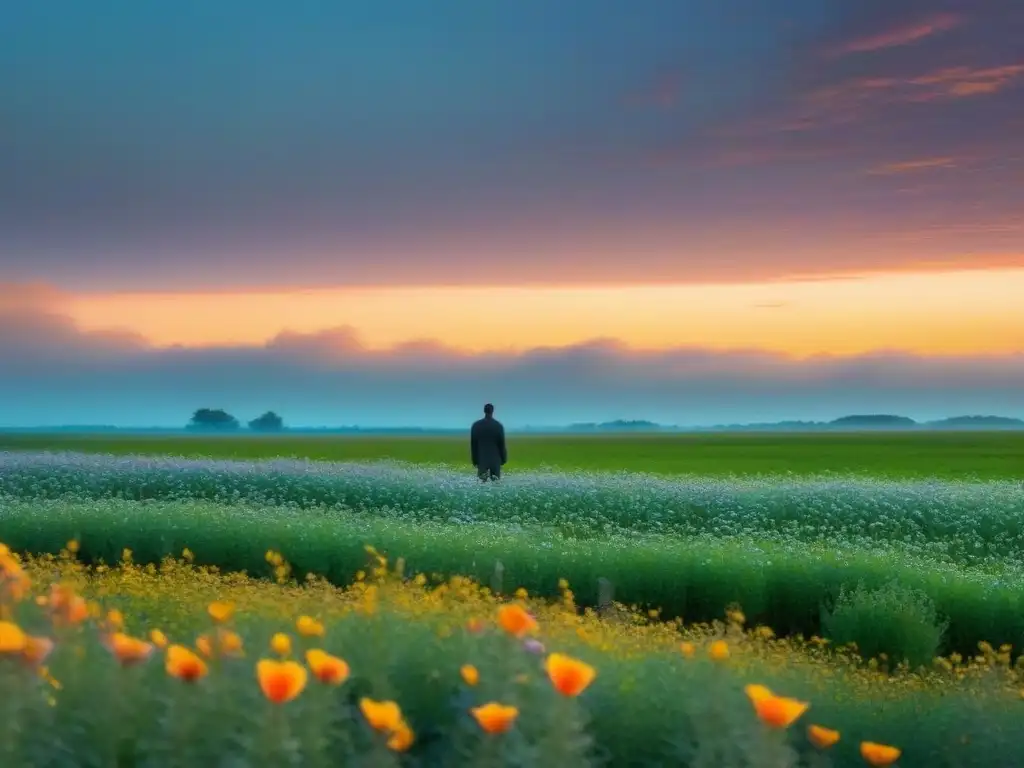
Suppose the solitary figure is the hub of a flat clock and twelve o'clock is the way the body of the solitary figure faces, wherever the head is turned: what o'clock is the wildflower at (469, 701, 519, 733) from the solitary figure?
The wildflower is roughly at 6 o'clock from the solitary figure.

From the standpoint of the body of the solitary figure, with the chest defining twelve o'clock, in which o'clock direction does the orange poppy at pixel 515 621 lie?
The orange poppy is roughly at 6 o'clock from the solitary figure.

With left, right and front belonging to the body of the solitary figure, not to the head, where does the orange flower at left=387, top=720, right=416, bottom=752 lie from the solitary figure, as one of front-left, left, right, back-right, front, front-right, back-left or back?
back

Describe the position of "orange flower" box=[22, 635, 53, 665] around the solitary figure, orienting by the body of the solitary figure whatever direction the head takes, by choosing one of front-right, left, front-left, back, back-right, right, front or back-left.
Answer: back

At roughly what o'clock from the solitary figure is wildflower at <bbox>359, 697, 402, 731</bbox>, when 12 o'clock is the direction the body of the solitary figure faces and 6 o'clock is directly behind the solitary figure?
The wildflower is roughly at 6 o'clock from the solitary figure.

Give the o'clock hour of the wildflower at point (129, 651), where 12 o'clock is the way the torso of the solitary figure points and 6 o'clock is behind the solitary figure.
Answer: The wildflower is roughly at 6 o'clock from the solitary figure.

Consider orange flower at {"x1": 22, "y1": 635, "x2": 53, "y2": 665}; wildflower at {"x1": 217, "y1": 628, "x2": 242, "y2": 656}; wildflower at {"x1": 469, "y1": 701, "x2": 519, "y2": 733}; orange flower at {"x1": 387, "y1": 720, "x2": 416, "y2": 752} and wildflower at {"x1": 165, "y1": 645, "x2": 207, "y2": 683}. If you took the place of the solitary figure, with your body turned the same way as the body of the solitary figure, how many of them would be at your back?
5

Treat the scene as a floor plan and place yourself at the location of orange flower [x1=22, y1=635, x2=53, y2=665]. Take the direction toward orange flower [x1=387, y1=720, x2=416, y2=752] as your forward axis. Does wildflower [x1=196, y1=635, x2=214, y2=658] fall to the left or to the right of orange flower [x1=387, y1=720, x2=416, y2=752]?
left

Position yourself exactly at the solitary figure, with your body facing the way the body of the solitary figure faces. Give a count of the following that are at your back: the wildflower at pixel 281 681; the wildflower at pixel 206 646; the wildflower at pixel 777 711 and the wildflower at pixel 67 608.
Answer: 4

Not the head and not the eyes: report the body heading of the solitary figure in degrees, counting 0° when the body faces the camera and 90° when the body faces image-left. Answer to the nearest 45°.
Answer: approximately 180°

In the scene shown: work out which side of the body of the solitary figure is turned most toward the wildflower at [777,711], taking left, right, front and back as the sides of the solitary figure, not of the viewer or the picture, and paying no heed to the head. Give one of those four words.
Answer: back

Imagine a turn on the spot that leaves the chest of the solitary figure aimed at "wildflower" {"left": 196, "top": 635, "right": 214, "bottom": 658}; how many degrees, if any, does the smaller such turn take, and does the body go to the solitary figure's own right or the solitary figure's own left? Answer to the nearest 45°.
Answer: approximately 180°

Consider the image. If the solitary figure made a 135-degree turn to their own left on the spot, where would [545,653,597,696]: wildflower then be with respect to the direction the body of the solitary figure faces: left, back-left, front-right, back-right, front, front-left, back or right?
front-left

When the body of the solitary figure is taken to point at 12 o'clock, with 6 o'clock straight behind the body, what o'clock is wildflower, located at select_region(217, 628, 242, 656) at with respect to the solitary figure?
The wildflower is roughly at 6 o'clock from the solitary figure.
